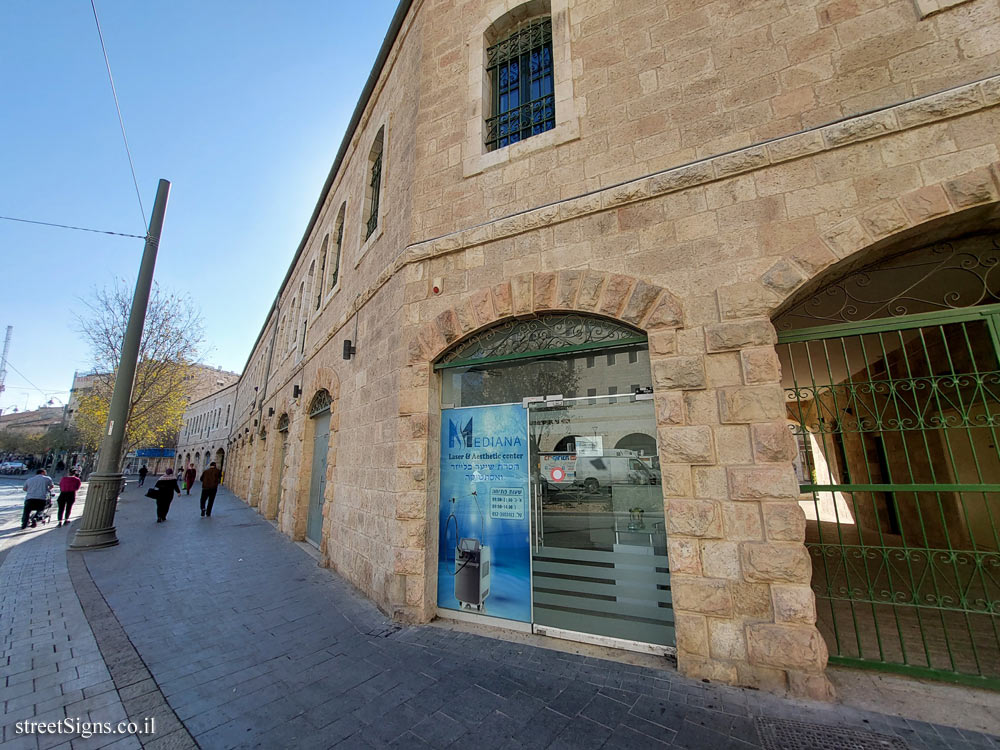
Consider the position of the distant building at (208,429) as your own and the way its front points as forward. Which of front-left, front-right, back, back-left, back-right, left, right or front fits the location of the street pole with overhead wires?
front-left

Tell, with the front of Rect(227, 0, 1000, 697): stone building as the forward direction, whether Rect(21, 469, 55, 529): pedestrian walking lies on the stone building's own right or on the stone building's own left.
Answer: on the stone building's own right

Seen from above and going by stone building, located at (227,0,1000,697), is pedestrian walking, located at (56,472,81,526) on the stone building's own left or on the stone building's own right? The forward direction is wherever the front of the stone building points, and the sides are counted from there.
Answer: on the stone building's own right

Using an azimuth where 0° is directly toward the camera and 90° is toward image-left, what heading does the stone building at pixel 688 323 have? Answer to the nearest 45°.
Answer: approximately 45°

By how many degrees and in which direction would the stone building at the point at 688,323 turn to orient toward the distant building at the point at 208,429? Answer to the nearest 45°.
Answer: approximately 90° to its right

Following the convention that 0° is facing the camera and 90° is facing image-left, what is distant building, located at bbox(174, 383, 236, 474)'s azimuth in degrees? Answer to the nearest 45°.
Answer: approximately 45°

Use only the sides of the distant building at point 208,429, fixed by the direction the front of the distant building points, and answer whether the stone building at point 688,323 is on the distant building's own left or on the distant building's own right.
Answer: on the distant building's own left

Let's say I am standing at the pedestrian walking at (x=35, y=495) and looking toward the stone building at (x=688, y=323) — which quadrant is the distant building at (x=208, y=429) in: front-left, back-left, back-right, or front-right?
back-left

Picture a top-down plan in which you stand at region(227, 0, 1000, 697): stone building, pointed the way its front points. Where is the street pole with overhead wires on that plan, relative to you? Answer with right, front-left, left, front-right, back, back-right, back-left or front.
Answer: front-right
